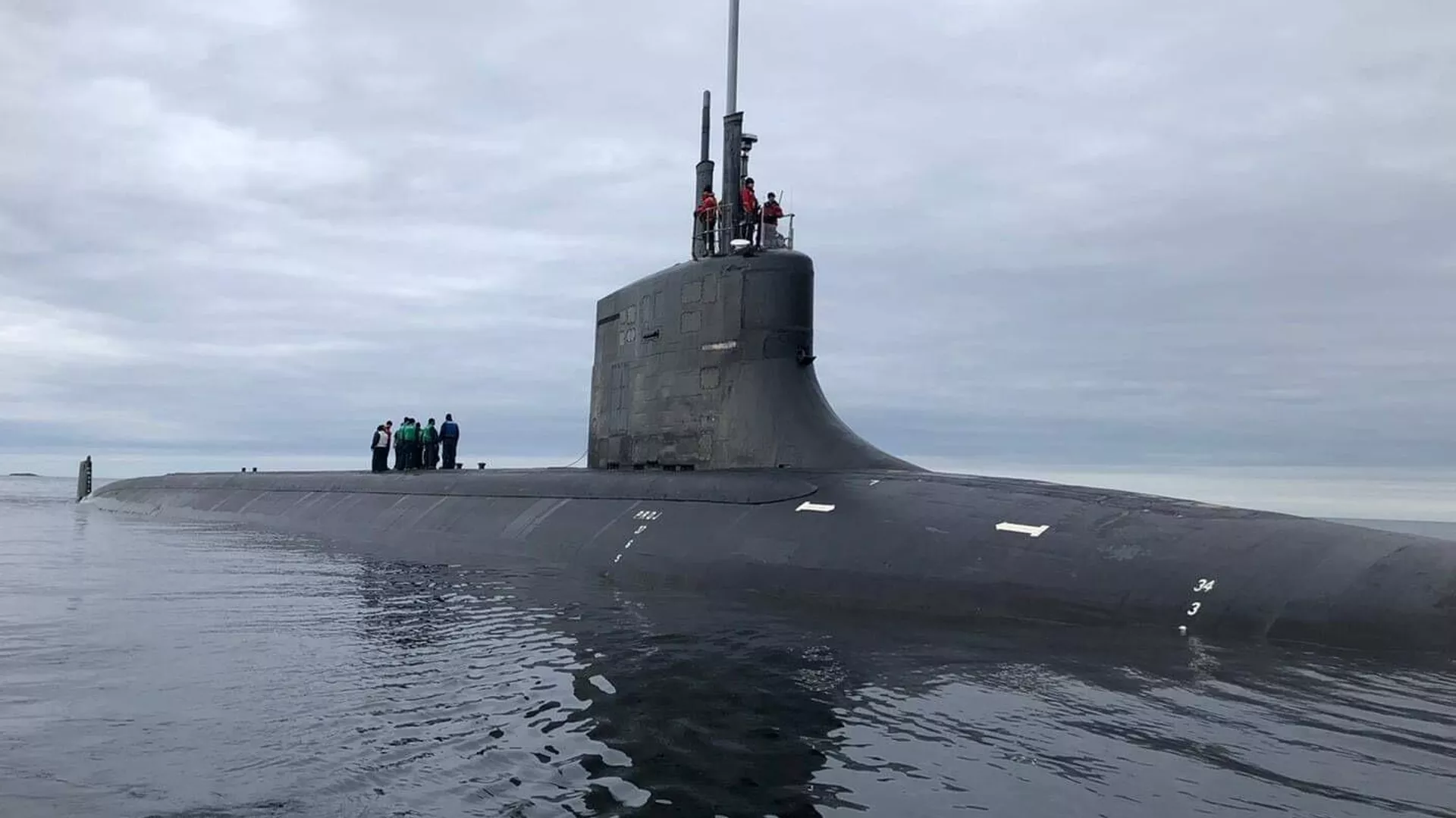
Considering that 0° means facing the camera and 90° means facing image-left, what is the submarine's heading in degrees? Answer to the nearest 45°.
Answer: approximately 315°
